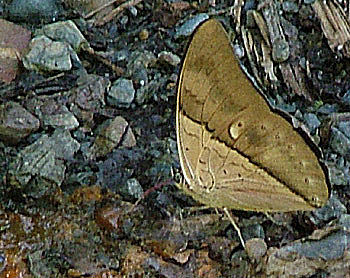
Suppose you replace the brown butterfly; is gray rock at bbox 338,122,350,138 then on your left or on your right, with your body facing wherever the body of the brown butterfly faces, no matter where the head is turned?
on your right

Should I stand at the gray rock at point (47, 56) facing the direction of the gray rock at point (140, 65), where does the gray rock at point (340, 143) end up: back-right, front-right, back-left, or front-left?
front-right

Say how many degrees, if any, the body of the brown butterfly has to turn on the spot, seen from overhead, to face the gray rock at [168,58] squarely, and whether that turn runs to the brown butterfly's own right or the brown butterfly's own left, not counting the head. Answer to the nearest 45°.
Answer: approximately 45° to the brown butterfly's own right

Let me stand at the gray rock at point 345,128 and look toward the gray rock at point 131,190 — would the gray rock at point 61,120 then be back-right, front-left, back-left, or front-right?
front-right

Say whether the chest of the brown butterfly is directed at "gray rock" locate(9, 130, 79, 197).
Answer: yes

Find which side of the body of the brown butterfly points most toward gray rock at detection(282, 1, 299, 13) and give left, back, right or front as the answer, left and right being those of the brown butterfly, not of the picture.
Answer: right

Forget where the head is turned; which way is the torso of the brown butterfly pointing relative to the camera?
to the viewer's left

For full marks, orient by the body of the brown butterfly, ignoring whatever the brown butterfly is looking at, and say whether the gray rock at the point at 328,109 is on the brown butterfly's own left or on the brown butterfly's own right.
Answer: on the brown butterfly's own right

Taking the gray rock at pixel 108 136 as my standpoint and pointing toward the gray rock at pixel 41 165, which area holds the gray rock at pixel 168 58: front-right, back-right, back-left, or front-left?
back-right

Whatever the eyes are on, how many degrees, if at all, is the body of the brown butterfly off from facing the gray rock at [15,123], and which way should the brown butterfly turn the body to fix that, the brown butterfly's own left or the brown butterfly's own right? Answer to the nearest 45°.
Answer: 0° — it already faces it
